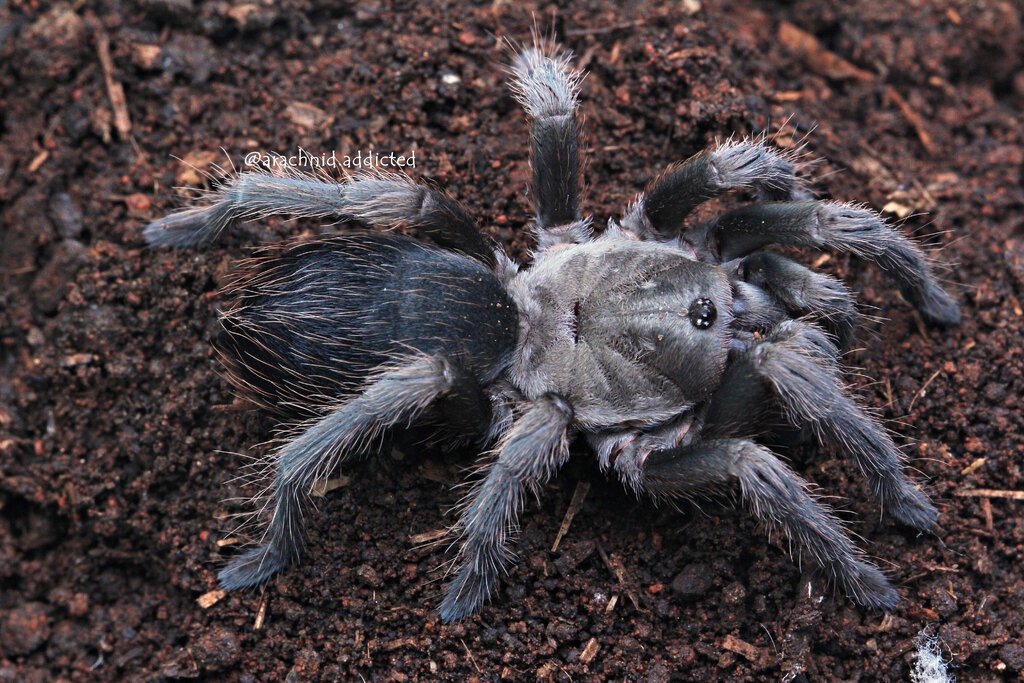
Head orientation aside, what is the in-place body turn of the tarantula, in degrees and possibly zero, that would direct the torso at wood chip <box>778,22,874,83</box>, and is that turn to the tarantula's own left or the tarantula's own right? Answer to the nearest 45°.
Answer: approximately 45° to the tarantula's own left

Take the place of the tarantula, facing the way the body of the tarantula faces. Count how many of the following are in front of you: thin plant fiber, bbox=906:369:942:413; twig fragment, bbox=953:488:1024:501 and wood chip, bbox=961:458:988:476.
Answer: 3

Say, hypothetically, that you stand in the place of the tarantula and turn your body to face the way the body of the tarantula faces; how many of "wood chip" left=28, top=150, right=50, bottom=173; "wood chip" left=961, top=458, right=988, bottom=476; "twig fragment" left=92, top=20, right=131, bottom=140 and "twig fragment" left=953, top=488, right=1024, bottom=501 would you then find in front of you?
2

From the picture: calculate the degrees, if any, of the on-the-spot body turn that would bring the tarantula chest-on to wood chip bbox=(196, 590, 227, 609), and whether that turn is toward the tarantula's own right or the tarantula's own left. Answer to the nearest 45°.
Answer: approximately 180°

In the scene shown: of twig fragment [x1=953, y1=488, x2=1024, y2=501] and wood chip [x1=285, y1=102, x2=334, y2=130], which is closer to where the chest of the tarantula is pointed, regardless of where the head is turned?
the twig fragment

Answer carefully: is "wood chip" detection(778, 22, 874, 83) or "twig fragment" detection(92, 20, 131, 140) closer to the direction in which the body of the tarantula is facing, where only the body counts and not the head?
the wood chip

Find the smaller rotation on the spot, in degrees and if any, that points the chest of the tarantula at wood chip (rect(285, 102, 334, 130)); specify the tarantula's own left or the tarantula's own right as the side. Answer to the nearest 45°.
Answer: approximately 135° to the tarantula's own left

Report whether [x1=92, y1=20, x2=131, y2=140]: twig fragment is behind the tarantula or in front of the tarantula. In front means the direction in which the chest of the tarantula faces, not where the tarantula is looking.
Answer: behind

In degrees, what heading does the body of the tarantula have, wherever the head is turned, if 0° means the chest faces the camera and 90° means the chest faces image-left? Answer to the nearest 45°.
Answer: approximately 270°

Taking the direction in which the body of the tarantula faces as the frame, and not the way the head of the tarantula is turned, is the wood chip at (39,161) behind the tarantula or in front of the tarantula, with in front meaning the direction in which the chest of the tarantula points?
behind

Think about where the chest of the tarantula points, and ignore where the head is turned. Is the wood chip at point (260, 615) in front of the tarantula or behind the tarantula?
behind

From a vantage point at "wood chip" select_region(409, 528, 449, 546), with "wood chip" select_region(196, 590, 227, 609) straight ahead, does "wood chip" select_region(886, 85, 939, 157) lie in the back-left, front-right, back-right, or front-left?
back-right
